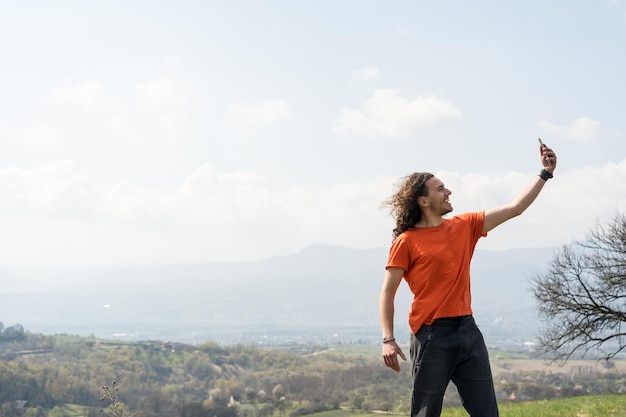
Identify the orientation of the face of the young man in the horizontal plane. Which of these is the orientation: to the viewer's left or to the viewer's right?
to the viewer's right

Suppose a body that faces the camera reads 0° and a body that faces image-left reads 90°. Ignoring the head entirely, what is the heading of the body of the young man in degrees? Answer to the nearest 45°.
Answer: approximately 315°

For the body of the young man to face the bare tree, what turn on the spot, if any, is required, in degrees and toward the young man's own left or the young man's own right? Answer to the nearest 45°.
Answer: approximately 135° to the young man's own left
